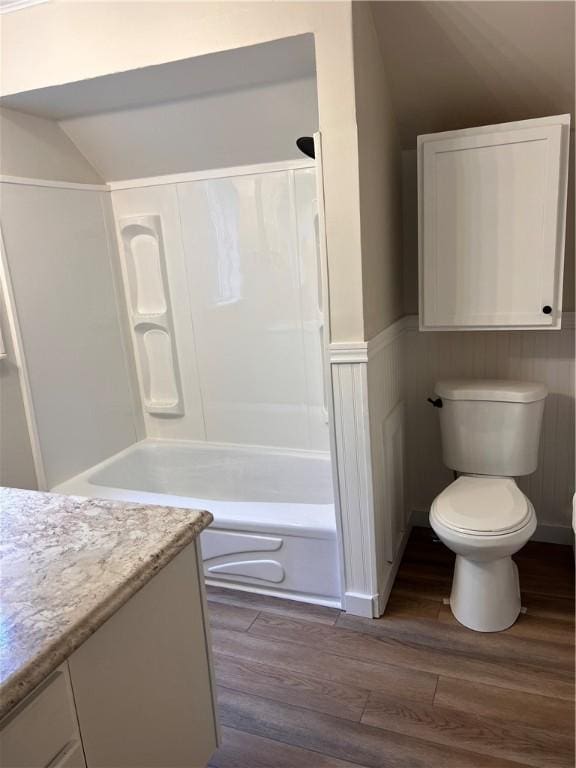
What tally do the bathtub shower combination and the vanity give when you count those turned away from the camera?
0

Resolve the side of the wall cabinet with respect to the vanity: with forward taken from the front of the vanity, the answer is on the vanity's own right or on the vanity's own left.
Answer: on the vanity's own left

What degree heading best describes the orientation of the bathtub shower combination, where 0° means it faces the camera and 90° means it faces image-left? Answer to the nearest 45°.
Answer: approximately 0°

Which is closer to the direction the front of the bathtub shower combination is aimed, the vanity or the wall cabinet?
the vanity

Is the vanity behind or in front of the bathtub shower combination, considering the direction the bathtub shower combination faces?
in front

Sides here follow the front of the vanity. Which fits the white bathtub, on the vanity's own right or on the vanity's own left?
on the vanity's own left

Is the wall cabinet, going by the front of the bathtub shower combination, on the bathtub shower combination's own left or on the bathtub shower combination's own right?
on the bathtub shower combination's own left
